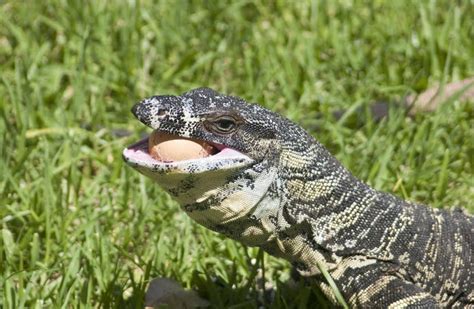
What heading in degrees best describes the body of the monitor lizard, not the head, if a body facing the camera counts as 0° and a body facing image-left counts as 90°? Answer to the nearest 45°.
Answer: approximately 90°
